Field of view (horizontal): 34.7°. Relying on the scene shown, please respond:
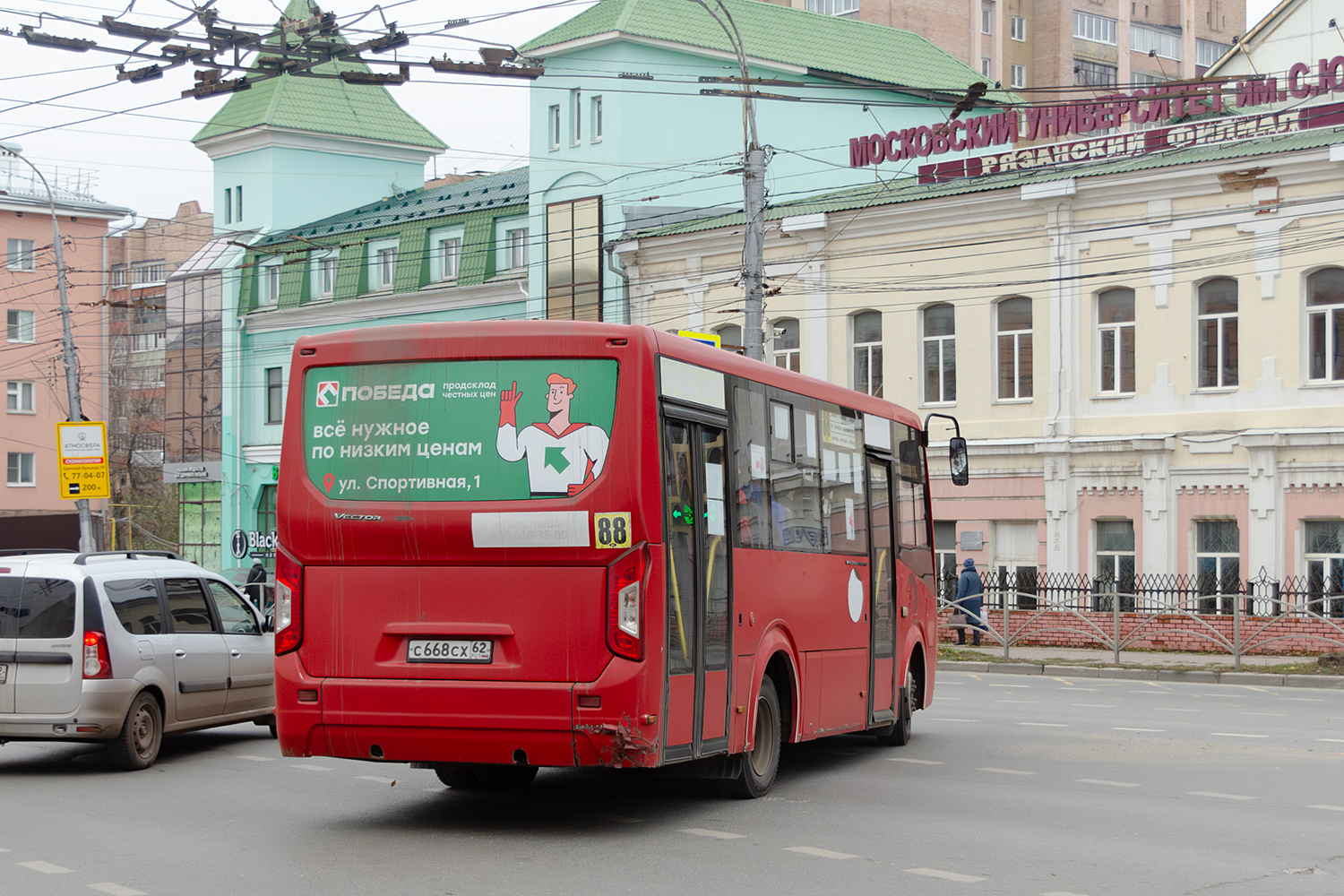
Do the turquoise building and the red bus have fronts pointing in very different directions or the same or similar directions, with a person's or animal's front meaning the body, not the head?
very different directions

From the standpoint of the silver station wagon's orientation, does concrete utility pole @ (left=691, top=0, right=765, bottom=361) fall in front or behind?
in front

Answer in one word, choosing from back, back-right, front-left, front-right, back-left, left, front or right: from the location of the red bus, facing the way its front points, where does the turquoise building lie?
front-left

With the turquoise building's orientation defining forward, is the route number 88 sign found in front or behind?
in front

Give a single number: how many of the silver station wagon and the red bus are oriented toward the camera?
0

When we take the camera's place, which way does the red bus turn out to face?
facing away from the viewer and to the right of the viewer

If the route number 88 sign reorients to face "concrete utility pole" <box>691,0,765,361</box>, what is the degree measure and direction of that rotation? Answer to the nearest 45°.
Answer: approximately 180°

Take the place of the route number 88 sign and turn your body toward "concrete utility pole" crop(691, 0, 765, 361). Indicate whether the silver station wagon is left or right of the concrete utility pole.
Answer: left

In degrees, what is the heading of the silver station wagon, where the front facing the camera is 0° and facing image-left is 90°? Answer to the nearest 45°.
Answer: approximately 225°

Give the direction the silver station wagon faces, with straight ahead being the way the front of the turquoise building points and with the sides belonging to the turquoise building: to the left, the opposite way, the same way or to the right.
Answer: the opposite way

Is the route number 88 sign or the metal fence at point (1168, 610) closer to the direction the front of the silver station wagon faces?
the metal fence

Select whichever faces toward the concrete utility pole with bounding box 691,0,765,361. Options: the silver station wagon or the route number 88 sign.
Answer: the silver station wagon

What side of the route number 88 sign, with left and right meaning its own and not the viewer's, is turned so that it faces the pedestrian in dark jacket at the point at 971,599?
back

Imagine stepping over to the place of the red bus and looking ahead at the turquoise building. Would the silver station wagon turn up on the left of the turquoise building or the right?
left
